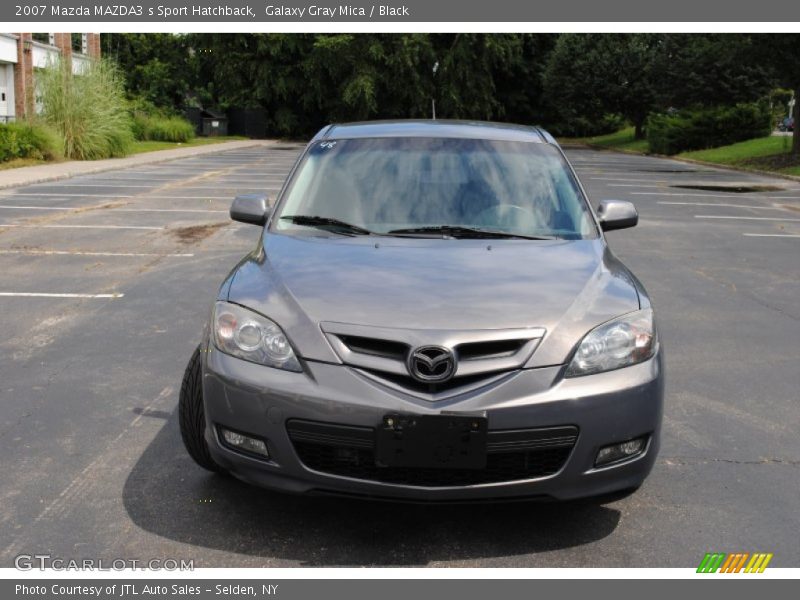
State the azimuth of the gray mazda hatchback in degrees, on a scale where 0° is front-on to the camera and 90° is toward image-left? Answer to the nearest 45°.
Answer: approximately 0°

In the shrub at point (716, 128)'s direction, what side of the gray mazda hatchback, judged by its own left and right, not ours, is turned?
back

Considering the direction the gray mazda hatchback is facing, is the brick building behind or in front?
behind

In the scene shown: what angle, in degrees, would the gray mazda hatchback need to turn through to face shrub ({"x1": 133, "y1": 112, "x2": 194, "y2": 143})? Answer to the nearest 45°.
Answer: approximately 180°

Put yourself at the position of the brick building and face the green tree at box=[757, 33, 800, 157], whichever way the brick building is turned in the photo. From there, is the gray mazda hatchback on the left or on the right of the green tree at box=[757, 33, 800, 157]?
right

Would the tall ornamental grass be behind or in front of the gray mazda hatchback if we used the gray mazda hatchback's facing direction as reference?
behind

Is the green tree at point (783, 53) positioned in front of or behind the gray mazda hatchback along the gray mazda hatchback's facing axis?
behind

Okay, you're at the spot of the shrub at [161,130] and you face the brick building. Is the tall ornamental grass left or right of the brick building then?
left

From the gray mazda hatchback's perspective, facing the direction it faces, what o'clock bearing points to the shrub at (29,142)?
The shrub is roughly at 5 o'clock from the gray mazda hatchback.

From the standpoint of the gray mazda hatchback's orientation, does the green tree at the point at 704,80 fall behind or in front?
behind
